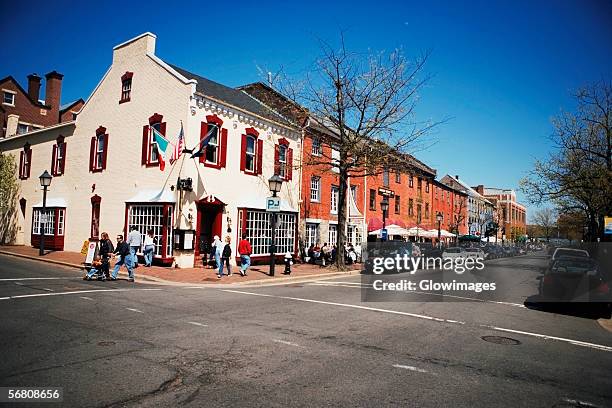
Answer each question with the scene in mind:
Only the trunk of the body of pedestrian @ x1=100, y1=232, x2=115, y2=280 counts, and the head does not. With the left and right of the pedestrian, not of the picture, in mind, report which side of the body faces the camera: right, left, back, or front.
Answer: left

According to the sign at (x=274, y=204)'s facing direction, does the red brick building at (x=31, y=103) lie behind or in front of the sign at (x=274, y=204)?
behind

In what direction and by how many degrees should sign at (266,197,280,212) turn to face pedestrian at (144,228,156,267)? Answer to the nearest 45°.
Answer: approximately 90° to its right

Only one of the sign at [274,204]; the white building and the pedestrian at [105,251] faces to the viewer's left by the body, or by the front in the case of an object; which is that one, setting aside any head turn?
the pedestrian

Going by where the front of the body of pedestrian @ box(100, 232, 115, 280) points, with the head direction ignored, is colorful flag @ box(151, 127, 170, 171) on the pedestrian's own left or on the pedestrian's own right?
on the pedestrian's own right

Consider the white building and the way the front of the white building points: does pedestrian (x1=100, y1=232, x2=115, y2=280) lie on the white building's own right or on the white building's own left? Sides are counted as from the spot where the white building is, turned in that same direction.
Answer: on the white building's own right

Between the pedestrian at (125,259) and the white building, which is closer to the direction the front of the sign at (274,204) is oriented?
the pedestrian

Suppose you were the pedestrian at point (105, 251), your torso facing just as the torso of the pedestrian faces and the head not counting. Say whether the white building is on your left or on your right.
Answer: on your right

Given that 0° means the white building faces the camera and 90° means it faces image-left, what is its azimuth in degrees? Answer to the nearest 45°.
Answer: approximately 315°

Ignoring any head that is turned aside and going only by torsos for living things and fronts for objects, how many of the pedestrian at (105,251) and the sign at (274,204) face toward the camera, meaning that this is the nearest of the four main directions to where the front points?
1
